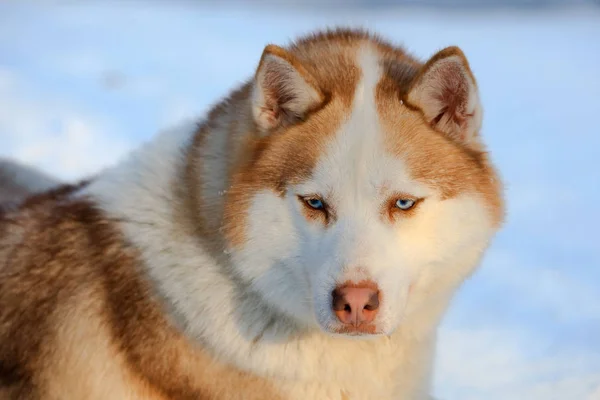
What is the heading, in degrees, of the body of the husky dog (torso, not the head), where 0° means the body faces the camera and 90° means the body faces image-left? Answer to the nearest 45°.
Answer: approximately 315°
